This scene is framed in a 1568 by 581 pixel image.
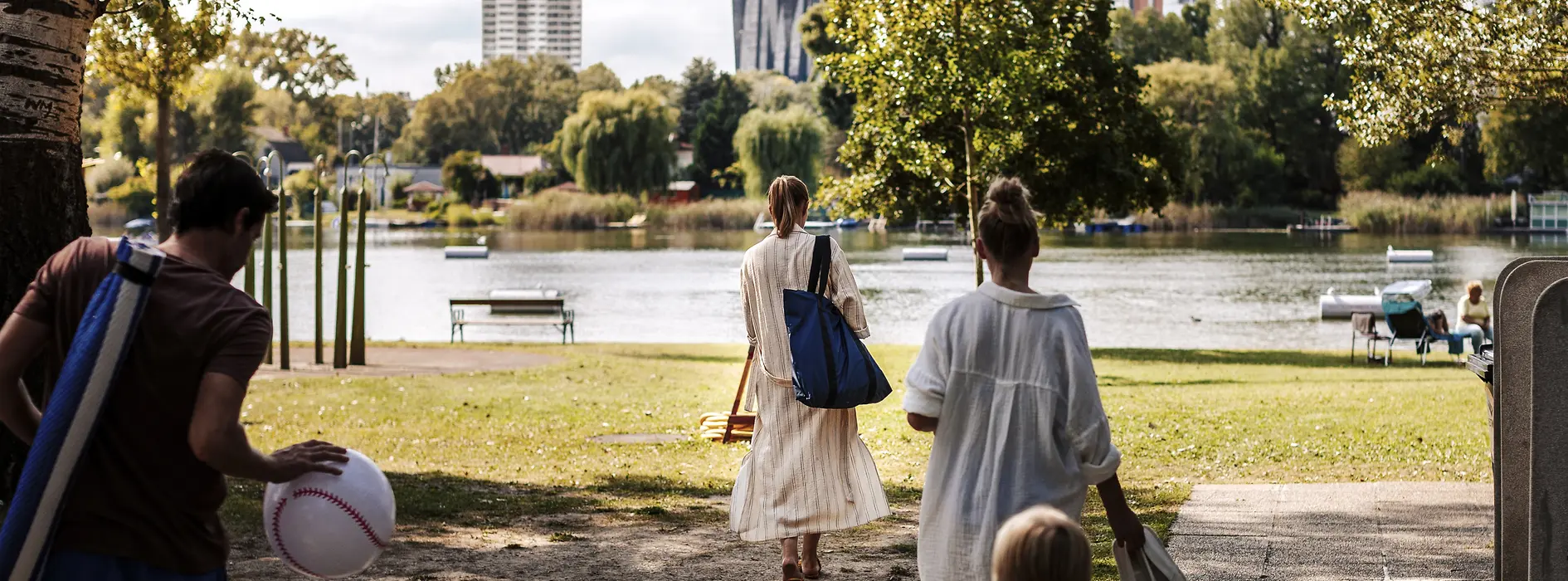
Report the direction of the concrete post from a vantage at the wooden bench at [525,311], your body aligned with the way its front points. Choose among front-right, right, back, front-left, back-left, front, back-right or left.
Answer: back

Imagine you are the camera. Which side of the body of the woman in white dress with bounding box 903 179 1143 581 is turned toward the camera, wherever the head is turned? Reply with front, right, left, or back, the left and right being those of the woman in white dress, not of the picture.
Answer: back

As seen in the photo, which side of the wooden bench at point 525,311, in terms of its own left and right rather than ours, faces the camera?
back

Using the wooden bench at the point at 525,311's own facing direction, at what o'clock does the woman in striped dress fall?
The woman in striped dress is roughly at 6 o'clock from the wooden bench.

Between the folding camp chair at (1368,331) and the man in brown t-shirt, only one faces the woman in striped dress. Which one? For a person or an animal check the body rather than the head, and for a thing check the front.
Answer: the man in brown t-shirt

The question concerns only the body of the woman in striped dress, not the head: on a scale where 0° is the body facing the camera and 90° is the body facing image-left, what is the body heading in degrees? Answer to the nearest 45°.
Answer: approximately 180°

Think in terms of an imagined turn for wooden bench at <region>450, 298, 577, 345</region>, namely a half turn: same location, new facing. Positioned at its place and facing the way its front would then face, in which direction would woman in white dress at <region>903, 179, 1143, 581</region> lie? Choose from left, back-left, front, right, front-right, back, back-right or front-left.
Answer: front

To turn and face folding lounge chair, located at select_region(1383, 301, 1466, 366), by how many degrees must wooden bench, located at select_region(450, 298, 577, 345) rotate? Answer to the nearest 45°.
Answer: approximately 135° to its right

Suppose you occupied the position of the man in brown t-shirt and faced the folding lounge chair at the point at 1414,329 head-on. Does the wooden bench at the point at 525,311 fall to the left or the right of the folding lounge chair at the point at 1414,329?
left

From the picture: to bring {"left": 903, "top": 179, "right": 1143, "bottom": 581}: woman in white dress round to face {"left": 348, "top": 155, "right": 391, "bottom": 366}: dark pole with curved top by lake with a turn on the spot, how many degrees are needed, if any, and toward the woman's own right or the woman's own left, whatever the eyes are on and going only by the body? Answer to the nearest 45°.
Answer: approximately 45° to the woman's own left

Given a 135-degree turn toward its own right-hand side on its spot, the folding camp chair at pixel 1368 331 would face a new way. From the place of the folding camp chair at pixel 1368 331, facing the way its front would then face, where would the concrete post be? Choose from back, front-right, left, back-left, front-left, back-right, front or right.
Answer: front

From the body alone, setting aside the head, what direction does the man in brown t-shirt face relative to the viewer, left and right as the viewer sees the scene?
facing away from the viewer and to the right of the viewer

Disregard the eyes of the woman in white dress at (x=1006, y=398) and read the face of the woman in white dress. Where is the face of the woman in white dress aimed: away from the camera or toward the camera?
away from the camera

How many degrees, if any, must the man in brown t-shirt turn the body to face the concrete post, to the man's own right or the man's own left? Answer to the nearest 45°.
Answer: approximately 45° to the man's own right
